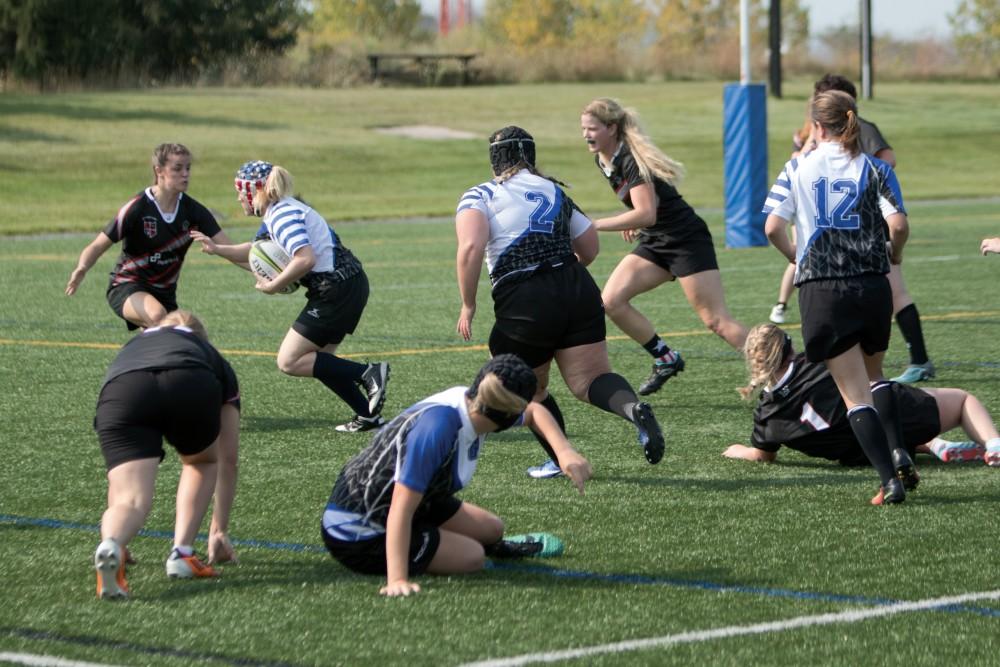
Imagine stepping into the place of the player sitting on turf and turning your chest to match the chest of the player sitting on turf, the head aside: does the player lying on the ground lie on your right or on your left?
on your left

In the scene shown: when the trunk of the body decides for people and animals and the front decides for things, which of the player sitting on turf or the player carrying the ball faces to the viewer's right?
the player sitting on turf

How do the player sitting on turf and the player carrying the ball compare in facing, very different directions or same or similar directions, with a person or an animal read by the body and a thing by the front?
very different directions

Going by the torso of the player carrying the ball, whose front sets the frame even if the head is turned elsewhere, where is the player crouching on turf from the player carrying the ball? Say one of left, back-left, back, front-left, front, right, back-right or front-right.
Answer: left

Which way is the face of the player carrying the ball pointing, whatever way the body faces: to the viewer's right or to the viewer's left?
to the viewer's left

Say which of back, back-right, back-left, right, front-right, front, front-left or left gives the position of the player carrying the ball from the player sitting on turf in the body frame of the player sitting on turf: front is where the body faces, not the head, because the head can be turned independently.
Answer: left

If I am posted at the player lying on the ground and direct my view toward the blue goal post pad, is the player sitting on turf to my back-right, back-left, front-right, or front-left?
back-left

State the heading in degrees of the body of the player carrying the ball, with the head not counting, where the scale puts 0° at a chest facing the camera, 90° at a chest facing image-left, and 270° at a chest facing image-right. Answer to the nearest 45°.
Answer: approximately 90°

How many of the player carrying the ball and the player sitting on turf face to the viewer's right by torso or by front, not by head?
1

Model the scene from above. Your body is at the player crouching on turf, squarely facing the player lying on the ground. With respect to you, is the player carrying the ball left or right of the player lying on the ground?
left

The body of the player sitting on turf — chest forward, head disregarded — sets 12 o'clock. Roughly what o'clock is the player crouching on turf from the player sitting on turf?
The player crouching on turf is roughly at 6 o'clock from the player sitting on turf.

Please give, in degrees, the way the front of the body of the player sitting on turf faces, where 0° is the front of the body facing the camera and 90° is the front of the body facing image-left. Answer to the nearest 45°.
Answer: approximately 270°

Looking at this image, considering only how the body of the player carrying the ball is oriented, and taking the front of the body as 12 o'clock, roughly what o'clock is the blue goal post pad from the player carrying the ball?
The blue goal post pad is roughly at 4 o'clock from the player carrying the ball.

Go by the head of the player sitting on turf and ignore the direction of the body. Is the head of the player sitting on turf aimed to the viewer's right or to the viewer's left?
to the viewer's right
